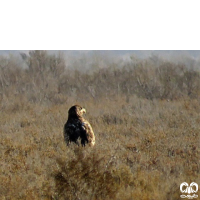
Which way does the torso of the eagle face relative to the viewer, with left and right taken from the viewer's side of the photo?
facing away from the viewer and to the right of the viewer
